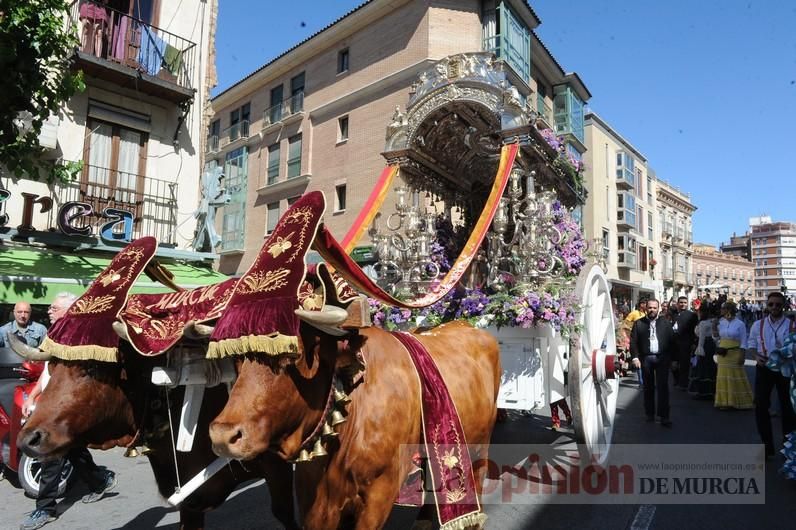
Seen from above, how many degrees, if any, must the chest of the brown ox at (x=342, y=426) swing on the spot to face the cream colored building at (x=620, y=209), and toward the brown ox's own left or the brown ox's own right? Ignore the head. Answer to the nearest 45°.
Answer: approximately 180°

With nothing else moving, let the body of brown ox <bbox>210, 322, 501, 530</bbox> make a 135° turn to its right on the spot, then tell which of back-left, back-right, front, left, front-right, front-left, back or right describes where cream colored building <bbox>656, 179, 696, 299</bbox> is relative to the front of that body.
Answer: front-right

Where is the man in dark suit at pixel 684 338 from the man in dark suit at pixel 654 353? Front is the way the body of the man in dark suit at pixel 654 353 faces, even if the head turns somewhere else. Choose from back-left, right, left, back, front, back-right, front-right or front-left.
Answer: back

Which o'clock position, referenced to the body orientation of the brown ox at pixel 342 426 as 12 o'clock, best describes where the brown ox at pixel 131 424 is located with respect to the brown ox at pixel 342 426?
the brown ox at pixel 131 424 is roughly at 2 o'clock from the brown ox at pixel 342 426.

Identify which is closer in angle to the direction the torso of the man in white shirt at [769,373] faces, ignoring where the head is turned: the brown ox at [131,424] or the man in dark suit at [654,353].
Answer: the brown ox

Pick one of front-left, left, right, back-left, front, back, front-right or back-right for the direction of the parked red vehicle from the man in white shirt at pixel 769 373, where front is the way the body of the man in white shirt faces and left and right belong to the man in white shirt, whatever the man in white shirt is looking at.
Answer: front-right

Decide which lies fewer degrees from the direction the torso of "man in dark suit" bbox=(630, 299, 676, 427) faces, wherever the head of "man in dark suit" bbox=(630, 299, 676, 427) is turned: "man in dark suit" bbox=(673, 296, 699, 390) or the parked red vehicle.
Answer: the parked red vehicle

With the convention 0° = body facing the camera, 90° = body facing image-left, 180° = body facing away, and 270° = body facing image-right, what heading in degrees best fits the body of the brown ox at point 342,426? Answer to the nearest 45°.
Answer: approximately 45°

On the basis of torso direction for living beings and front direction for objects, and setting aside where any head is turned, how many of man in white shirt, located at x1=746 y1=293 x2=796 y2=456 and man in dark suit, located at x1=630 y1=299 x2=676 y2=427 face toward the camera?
2

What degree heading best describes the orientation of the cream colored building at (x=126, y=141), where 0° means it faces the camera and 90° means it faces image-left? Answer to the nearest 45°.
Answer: approximately 315°
